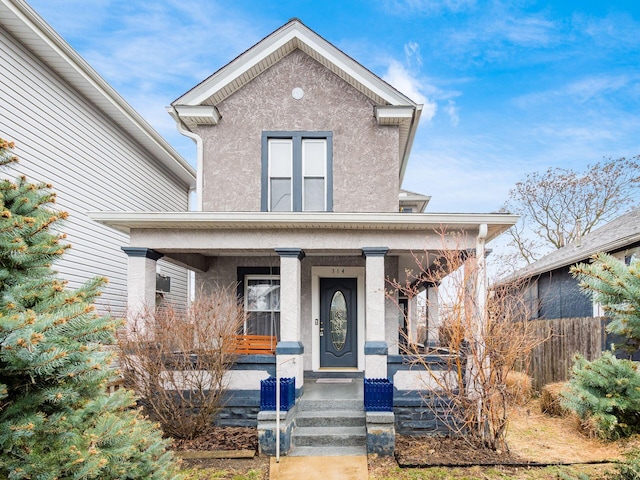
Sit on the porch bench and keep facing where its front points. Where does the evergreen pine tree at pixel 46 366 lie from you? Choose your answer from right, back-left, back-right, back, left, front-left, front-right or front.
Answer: front

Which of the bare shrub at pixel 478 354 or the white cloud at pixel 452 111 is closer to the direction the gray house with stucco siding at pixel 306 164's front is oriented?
the bare shrub

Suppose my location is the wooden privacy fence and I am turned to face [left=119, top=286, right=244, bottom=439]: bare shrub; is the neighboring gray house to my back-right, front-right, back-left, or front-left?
back-right

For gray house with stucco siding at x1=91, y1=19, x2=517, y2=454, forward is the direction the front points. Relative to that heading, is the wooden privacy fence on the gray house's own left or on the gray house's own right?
on the gray house's own left

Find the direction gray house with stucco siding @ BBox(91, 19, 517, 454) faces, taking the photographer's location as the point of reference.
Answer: facing the viewer

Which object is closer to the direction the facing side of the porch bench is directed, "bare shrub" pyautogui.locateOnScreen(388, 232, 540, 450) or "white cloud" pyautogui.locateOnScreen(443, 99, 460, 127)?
the bare shrub

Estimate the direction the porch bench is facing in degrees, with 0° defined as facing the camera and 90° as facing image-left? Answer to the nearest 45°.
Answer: approximately 0°
